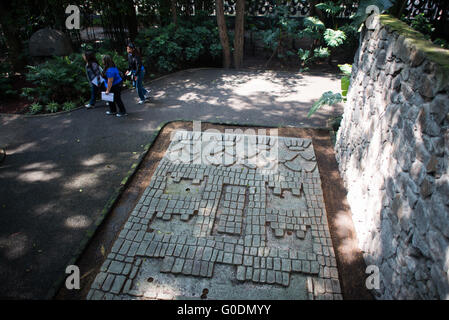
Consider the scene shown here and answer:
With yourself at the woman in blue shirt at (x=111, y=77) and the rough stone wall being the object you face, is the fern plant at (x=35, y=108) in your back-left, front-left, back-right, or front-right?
back-right

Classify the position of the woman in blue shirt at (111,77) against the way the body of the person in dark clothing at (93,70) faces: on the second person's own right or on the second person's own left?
on the second person's own left

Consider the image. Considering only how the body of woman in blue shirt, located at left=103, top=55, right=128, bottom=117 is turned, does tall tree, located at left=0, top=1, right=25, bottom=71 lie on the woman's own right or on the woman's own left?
on the woman's own right

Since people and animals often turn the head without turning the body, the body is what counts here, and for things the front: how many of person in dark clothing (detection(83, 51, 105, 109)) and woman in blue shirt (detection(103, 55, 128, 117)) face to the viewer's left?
2

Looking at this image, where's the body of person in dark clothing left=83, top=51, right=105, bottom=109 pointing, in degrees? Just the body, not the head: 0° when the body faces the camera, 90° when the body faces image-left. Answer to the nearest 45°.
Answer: approximately 90°

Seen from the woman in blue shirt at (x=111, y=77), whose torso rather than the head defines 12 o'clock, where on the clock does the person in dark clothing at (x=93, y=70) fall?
The person in dark clothing is roughly at 2 o'clock from the woman in blue shirt.

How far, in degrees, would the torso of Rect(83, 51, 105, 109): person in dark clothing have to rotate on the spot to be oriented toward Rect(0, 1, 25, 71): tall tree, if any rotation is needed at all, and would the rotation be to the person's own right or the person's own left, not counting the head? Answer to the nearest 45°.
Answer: approximately 45° to the person's own right

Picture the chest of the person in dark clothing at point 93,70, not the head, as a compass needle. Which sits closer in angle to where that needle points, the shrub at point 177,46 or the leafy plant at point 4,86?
the leafy plant

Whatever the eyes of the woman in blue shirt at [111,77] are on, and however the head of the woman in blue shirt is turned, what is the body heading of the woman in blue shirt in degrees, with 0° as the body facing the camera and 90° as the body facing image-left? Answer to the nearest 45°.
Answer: approximately 90°

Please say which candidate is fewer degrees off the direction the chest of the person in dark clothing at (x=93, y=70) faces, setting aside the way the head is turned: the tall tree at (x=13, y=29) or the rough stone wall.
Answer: the tall tree
